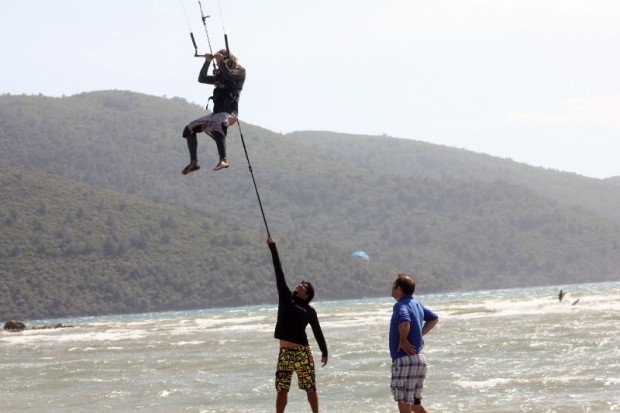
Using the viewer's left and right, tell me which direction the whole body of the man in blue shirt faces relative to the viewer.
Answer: facing away from the viewer and to the left of the viewer
